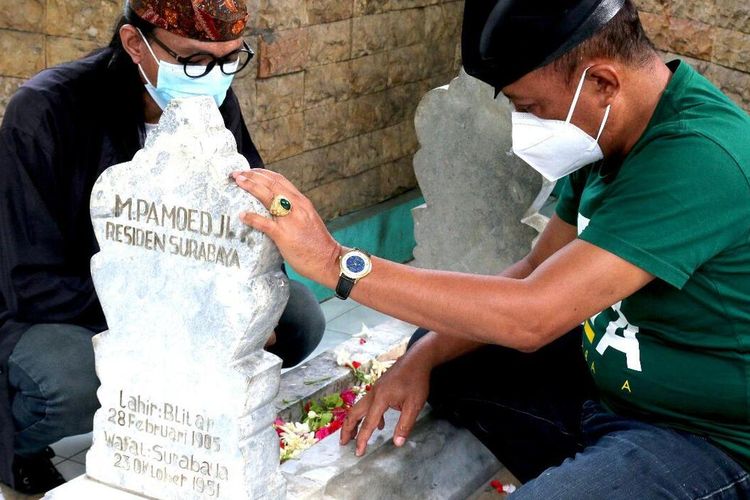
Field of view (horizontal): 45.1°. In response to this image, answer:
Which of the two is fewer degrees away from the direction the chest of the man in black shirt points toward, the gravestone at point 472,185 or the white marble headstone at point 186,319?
the white marble headstone

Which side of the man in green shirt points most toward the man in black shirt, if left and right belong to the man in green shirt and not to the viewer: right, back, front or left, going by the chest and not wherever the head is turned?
front

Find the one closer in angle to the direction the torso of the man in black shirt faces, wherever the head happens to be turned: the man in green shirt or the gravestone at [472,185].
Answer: the man in green shirt

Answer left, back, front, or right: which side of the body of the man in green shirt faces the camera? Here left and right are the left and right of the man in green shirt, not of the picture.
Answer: left

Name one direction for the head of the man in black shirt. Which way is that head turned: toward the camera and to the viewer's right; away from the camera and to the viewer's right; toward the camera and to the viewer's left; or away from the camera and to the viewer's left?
toward the camera and to the viewer's right

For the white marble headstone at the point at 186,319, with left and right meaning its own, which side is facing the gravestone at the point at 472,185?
back

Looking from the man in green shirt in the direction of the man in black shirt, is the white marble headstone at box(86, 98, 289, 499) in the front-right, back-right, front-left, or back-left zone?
front-left

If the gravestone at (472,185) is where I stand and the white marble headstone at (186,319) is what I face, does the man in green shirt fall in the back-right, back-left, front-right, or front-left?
front-left

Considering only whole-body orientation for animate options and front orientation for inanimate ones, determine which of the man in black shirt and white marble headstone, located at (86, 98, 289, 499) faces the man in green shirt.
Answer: the man in black shirt

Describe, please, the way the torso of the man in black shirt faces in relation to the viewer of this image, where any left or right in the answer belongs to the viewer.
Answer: facing the viewer and to the right of the viewer

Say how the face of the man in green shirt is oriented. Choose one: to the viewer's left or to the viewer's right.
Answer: to the viewer's left

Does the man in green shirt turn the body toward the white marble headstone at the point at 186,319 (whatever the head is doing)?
yes

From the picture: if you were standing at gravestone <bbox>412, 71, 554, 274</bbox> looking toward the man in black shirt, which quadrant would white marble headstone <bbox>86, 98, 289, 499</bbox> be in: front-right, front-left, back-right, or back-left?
front-left

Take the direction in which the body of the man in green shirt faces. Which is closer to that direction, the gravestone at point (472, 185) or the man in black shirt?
the man in black shirt

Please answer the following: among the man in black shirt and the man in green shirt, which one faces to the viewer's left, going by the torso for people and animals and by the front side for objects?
the man in green shirt

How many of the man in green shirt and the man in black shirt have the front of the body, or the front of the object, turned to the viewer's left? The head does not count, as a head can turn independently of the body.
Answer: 1
